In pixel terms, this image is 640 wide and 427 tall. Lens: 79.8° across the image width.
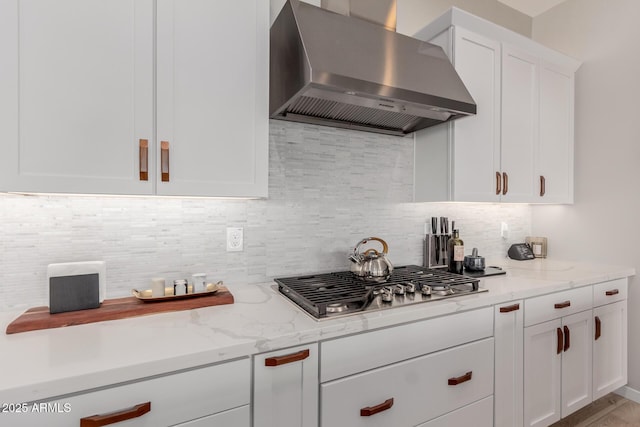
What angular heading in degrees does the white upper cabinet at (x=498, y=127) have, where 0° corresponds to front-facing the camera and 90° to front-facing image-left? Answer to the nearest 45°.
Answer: approximately 315°

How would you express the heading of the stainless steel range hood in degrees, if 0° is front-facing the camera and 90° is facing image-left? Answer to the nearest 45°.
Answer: approximately 315°

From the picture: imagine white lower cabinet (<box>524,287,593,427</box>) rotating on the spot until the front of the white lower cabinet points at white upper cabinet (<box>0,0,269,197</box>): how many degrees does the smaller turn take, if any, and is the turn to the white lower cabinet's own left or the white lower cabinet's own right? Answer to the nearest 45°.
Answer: approximately 90° to the white lower cabinet's own right

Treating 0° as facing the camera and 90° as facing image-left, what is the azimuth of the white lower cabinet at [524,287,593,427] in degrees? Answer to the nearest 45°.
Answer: approximately 315°
